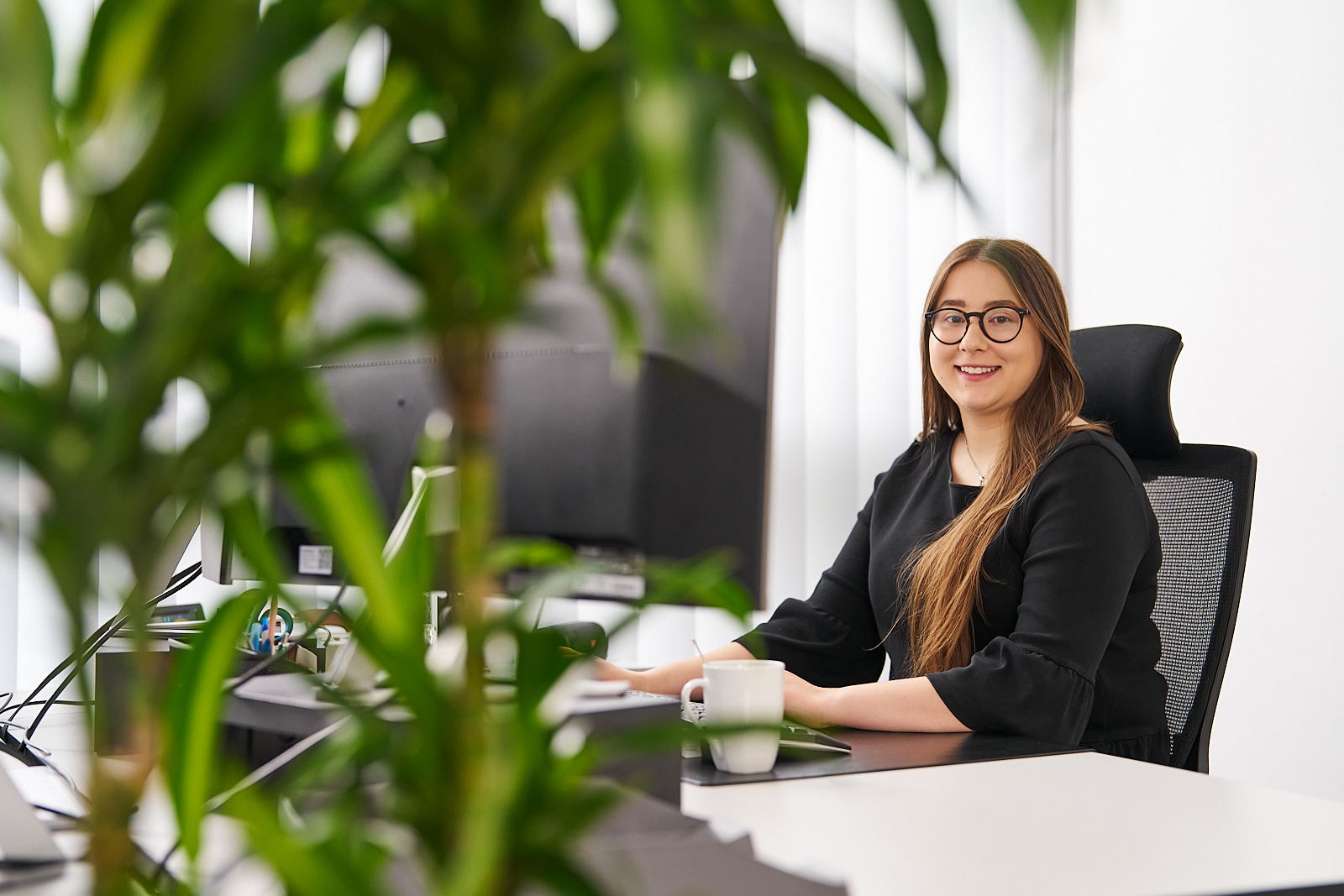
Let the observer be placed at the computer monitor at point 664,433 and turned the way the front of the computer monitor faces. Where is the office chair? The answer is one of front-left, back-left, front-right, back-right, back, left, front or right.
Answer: front

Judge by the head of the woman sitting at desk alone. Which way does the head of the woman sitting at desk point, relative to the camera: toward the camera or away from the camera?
toward the camera

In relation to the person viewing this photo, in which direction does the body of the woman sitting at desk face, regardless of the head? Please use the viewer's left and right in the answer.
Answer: facing the viewer and to the left of the viewer

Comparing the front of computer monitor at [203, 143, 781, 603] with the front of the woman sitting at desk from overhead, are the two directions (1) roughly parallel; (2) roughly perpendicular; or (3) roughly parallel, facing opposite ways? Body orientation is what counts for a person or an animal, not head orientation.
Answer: roughly parallel, facing opposite ways

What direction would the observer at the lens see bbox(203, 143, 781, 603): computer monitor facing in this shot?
facing away from the viewer and to the right of the viewer

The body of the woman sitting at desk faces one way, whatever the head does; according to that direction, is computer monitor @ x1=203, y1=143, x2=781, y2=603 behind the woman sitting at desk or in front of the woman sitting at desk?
in front

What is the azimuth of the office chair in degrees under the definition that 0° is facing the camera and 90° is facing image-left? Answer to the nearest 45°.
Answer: approximately 45°

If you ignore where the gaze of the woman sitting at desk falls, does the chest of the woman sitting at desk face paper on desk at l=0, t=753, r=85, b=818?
yes
